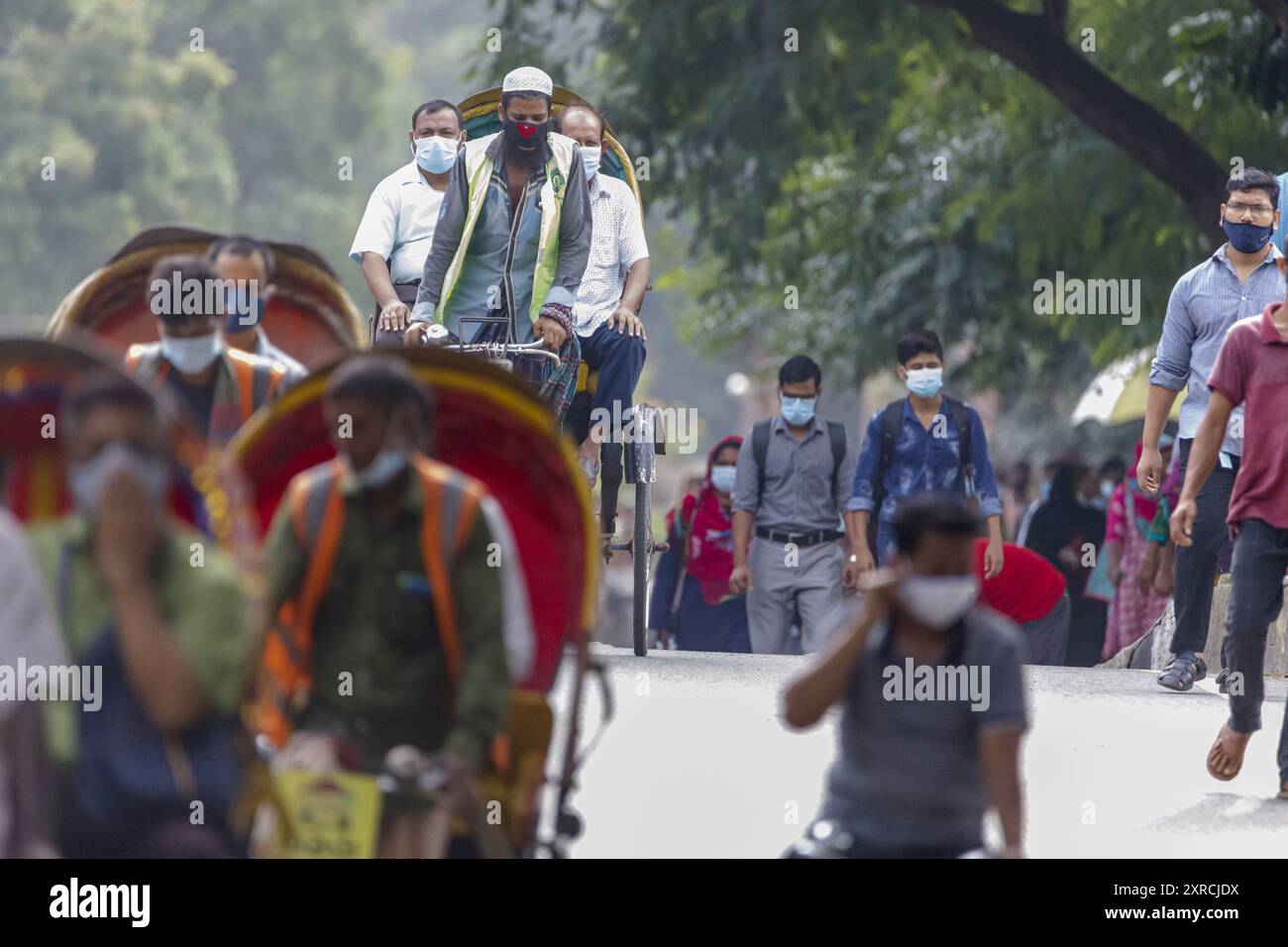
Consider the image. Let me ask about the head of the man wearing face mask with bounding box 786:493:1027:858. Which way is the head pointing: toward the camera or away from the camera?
toward the camera

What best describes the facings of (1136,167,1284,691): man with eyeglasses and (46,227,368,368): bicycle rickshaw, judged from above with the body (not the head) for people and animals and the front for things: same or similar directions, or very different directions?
same or similar directions

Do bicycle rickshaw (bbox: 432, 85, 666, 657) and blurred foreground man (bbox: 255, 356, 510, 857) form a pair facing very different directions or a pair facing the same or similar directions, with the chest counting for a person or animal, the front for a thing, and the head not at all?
same or similar directions

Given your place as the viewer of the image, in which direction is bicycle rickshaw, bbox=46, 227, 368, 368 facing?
facing the viewer

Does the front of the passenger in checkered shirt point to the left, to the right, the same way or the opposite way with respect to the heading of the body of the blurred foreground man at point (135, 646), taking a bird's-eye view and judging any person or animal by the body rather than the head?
the same way

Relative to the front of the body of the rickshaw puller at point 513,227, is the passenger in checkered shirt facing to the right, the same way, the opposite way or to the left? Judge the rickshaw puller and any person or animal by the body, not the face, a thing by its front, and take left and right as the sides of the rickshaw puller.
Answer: the same way

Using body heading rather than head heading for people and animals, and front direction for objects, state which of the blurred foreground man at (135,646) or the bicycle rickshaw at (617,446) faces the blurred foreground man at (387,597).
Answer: the bicycle rickshaw

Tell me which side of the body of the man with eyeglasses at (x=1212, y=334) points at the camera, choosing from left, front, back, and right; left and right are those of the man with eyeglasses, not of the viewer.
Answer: front

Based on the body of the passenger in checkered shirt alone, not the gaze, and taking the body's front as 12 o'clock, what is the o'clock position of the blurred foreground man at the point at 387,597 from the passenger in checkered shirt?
The blurred foreground man is roughly at 12 o'clock from the passenger in checkered shirt.

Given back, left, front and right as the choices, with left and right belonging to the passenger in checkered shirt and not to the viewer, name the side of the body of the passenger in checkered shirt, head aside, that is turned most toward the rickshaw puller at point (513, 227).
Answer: front

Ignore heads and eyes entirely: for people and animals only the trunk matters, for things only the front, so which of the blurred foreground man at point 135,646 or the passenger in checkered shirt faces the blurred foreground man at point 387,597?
the passenger in checkered shirt

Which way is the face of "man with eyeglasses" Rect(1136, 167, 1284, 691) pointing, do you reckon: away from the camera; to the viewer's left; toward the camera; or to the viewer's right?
toward the camera

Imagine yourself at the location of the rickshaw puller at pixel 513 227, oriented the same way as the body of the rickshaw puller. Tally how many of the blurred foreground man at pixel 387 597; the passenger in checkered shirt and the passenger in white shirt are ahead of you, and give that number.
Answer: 1

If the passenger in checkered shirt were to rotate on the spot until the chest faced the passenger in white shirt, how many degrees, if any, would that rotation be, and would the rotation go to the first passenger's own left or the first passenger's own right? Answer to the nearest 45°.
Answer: approximately 90° to the first passenger's own right

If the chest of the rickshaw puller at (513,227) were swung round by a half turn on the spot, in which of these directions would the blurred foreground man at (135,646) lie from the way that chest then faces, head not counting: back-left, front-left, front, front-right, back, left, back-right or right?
back

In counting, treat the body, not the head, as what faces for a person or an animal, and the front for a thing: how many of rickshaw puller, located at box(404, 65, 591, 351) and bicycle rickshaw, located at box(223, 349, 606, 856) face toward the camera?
2

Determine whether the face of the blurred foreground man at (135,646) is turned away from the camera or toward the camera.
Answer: toward the camera

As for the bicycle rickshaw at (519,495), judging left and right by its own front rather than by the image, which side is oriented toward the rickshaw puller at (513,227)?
back
